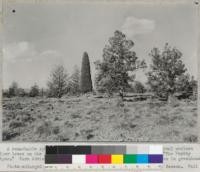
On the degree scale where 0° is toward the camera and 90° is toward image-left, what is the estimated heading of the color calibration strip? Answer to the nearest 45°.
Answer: approximately 0°
